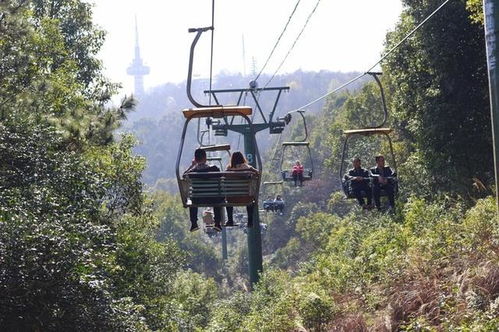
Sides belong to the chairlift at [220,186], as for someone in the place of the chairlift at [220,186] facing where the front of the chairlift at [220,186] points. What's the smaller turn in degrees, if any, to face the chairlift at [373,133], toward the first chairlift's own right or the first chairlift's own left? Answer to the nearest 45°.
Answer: approximately 45° to the first chairlift's own right

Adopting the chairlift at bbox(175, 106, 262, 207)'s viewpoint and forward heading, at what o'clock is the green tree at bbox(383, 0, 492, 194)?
The green tree is roughly at 1 o'clock from the chairlift.

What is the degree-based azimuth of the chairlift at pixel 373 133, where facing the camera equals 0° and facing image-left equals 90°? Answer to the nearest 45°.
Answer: approximately 0°

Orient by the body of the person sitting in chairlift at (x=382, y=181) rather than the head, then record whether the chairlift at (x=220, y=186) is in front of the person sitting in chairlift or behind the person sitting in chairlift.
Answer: in front

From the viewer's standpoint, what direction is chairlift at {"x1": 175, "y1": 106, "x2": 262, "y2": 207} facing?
away from the camera

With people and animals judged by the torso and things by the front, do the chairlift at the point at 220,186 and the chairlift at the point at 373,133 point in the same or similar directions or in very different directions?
very different directions

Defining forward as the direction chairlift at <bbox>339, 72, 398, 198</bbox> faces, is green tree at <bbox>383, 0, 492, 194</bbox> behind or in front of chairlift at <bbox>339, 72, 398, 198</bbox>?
behind

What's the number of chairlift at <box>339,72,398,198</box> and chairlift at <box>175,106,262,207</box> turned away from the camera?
1

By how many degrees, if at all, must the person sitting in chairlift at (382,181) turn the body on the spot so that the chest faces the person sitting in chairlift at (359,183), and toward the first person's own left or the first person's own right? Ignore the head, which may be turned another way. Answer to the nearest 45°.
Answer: approximately 135° to the first person's own right

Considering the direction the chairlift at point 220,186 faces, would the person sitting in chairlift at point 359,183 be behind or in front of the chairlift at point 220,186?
in front

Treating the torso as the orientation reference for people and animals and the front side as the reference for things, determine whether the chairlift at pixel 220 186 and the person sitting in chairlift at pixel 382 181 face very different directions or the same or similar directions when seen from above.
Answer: very different directions

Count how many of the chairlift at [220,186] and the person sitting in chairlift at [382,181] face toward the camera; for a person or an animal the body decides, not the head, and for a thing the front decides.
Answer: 1

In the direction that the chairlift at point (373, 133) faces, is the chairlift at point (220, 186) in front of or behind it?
in front

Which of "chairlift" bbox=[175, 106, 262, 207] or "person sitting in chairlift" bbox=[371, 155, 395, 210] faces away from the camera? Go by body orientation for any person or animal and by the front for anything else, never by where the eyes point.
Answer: the chairlift
